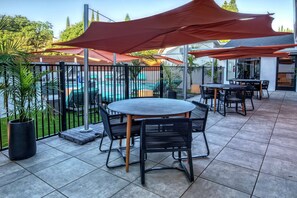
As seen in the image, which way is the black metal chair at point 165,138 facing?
away from the camera

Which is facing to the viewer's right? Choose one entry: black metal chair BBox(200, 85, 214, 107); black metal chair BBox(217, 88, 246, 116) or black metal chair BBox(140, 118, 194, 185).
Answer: black metal chair BBox(200, 85, 214, 107)

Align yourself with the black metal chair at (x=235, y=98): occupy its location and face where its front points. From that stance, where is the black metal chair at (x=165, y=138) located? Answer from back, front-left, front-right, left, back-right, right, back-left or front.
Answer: back-left

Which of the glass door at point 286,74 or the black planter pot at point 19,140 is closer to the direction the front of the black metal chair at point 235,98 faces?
the glass door

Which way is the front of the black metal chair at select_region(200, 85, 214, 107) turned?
to the viewer's right

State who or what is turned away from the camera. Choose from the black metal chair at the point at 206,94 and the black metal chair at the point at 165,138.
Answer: the black metal chair at the point at 165,138

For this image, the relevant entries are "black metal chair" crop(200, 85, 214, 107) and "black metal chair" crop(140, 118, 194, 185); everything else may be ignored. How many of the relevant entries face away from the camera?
1

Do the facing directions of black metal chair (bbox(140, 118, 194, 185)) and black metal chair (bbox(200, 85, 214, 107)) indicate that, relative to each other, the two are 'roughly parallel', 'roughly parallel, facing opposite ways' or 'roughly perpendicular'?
roughly perpendicular

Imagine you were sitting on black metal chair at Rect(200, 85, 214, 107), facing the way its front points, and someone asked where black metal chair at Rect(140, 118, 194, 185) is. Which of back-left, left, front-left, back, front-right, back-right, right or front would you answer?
right

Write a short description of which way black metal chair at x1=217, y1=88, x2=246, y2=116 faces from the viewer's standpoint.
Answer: facing away from the viewer and to the left of the viewer

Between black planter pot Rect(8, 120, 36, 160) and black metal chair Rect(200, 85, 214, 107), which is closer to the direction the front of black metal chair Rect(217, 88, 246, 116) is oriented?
the black metal chair

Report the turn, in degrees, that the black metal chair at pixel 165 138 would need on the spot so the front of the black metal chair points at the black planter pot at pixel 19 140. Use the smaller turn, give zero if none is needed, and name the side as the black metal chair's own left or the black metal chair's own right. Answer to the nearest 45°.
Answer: approximately 90° to the black metal chair's own left

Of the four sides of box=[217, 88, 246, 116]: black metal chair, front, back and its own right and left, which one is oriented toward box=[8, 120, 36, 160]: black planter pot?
left
